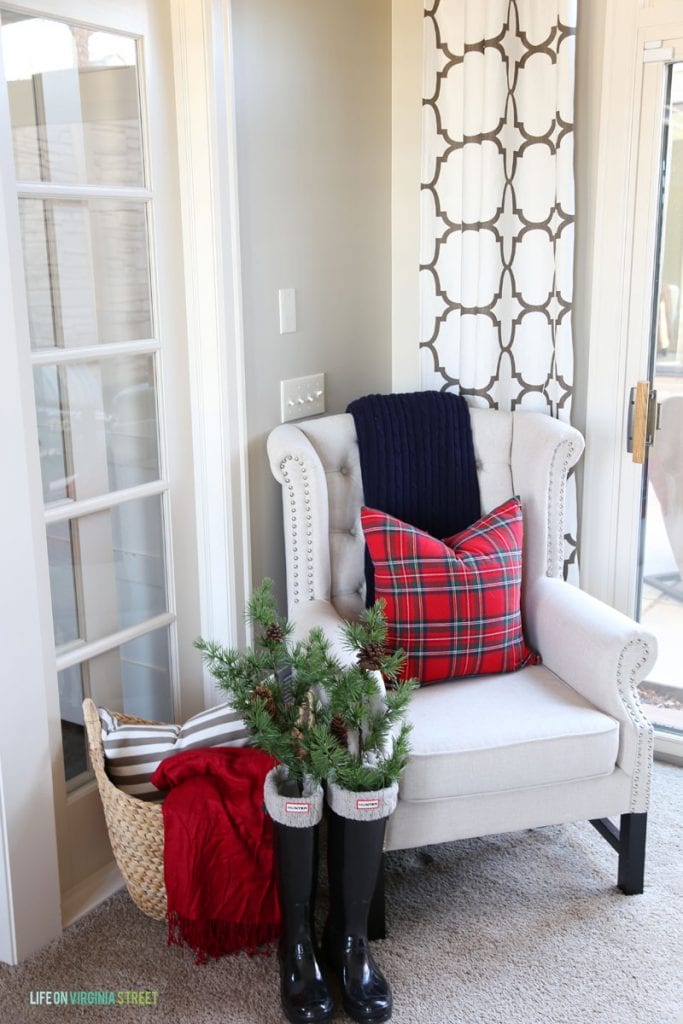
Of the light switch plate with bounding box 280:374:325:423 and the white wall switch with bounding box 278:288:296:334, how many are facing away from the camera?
0

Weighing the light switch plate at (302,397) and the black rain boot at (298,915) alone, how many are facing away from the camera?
0

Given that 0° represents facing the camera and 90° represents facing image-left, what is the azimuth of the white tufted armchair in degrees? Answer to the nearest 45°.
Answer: approximately 315°

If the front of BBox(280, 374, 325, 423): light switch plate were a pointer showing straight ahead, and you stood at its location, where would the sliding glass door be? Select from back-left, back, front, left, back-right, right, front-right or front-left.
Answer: front-left

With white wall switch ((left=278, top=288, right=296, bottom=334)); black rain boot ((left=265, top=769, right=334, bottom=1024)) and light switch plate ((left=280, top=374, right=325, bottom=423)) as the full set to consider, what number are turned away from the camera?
0

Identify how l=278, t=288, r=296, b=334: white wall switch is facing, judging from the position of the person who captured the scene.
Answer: facing the viewer and to the right of the viewer

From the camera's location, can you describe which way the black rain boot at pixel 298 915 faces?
facing the viewer

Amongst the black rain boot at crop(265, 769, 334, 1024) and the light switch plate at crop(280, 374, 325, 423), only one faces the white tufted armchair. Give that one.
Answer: the light switch plate

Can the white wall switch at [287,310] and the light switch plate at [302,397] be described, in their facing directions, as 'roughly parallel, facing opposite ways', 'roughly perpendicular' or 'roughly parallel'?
roughly parallel

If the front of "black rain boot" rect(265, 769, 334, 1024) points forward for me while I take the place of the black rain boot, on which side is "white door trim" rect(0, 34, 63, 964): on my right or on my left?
on my right

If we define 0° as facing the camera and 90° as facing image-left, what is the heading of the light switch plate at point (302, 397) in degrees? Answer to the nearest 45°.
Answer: approximately 315°
